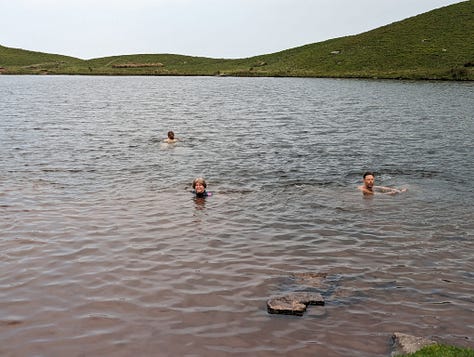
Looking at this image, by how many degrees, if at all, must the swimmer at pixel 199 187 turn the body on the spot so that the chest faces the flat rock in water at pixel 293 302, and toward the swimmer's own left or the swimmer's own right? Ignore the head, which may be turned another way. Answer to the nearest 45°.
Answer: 0° — they already face it

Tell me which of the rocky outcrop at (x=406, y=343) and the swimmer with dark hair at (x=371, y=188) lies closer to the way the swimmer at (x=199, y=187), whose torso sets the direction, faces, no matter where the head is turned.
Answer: the rocky outcrop

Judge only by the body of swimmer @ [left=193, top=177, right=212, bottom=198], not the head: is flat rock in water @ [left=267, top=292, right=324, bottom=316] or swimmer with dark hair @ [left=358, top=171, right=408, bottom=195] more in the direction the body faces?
the flat rock in water

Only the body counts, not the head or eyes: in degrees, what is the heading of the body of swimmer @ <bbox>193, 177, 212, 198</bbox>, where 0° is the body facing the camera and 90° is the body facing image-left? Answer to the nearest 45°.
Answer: approximately 0°
